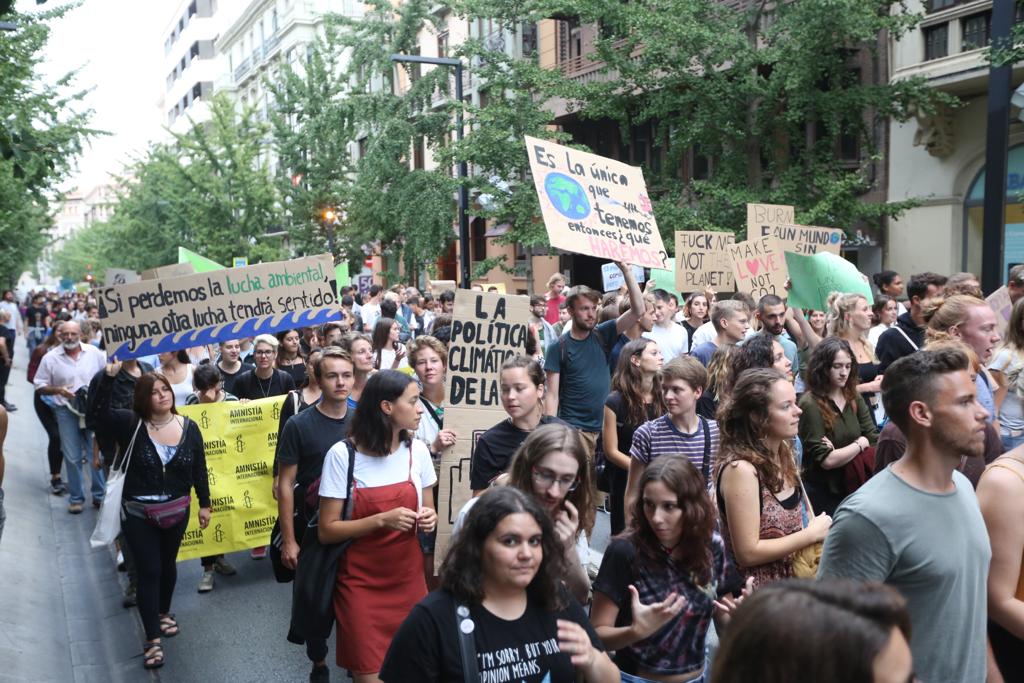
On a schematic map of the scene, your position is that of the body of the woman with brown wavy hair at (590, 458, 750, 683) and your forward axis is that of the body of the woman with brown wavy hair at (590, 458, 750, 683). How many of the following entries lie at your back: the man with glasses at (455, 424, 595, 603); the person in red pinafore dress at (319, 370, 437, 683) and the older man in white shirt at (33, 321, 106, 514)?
3

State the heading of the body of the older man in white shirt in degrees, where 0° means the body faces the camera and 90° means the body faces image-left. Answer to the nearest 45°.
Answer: approximately 0°

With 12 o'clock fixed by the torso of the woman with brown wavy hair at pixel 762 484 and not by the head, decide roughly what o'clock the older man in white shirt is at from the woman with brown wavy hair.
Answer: The older man in white shirt is roughly at 7 o'clock from the woman with brown wavy hair.

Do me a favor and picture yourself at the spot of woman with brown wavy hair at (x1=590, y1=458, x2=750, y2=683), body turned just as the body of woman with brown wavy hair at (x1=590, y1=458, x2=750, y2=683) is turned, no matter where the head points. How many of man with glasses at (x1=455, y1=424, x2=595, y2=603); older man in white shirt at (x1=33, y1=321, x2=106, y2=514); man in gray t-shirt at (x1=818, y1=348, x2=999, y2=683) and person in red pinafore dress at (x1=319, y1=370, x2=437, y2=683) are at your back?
3

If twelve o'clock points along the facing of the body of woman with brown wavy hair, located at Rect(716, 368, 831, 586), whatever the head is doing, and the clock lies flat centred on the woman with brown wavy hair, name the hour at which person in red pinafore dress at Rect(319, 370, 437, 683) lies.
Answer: The person in red pinafore dress is roughly at 6 o'clock from the woman with brown wavy hair.

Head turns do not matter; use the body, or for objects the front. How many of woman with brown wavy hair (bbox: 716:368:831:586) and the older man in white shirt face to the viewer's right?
1

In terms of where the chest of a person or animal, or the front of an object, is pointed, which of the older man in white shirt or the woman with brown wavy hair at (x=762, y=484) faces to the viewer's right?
the woman with brown wavy hair

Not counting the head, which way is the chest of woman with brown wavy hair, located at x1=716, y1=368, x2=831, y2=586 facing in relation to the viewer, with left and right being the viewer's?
facing to the right of the viewer
